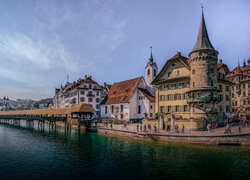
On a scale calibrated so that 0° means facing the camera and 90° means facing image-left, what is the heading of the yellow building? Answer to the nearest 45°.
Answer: approximately 45°
